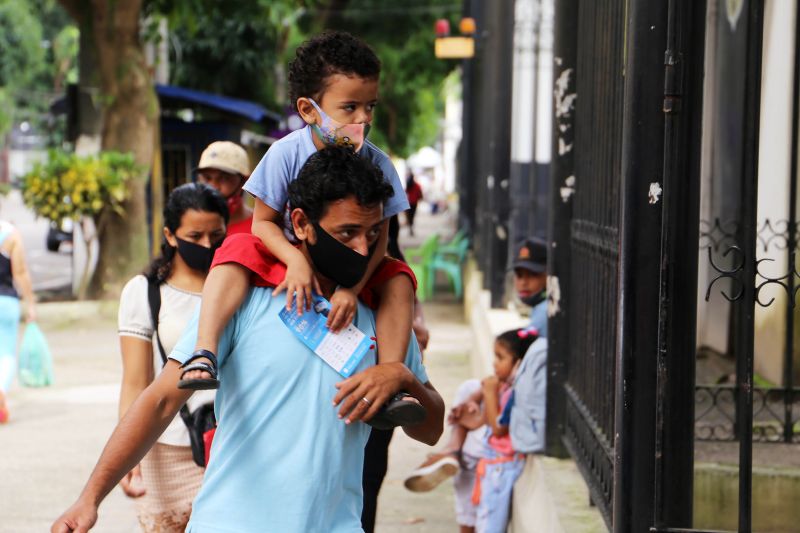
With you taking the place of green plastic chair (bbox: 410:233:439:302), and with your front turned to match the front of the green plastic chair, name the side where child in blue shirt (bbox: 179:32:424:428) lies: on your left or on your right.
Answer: on your left

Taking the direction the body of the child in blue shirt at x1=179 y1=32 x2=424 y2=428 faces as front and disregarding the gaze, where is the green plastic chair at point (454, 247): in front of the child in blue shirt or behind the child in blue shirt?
behind

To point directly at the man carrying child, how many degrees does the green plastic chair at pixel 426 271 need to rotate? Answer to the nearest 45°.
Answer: approximately 90° to its left

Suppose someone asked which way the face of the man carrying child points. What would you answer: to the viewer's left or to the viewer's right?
to the viewer's right

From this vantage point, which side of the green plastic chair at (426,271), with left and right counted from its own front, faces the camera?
left

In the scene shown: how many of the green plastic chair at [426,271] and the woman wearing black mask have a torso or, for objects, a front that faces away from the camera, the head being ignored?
0

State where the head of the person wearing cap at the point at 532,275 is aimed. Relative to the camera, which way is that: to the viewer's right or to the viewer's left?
to the viewer's left

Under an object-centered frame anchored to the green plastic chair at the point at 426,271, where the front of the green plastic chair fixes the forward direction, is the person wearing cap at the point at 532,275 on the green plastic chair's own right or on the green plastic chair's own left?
on the green plastic chair's own left

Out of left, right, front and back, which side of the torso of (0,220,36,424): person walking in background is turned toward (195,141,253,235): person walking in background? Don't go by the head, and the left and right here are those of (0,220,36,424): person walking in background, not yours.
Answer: back
